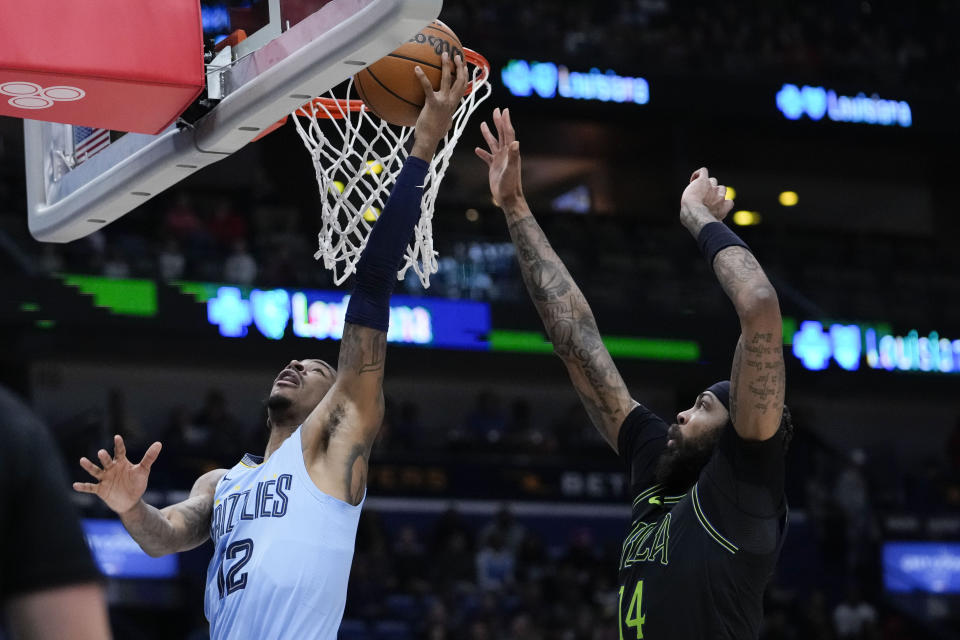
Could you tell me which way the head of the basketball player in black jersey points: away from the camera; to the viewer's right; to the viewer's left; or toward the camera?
to the viewer's left

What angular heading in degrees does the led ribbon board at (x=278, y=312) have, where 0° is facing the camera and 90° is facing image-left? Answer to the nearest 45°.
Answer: approximately 0°

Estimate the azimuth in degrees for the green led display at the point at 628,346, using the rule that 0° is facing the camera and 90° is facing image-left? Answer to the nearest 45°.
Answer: approximately 0°

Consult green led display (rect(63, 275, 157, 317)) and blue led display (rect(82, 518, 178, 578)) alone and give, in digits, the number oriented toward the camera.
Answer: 2

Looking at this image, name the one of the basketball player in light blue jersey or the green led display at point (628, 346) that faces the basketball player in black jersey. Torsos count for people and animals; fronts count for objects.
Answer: the green led display
